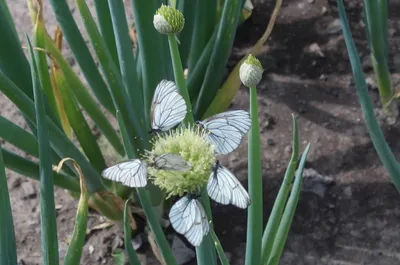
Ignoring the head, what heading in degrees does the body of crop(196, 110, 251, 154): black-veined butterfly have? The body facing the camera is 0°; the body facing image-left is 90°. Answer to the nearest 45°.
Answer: approximately 90°

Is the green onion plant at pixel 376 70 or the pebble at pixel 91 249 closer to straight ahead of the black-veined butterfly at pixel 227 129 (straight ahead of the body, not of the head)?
the pebble
